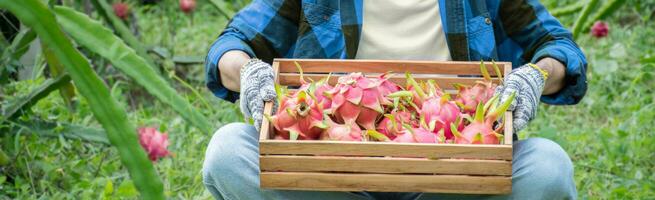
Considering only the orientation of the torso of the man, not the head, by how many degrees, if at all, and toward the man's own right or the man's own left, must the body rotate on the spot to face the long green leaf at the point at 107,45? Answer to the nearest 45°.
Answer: approximately 90° to the man's own right

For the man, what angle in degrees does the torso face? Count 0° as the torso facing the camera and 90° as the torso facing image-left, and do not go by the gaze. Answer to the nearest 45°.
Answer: approximately 0°

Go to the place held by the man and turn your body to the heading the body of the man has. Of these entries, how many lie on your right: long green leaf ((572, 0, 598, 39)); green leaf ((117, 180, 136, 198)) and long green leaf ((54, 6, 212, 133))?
2

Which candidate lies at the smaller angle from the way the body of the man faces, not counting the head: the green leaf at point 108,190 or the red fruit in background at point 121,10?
the green leaf

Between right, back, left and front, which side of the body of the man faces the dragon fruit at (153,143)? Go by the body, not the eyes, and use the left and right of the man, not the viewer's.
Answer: right
